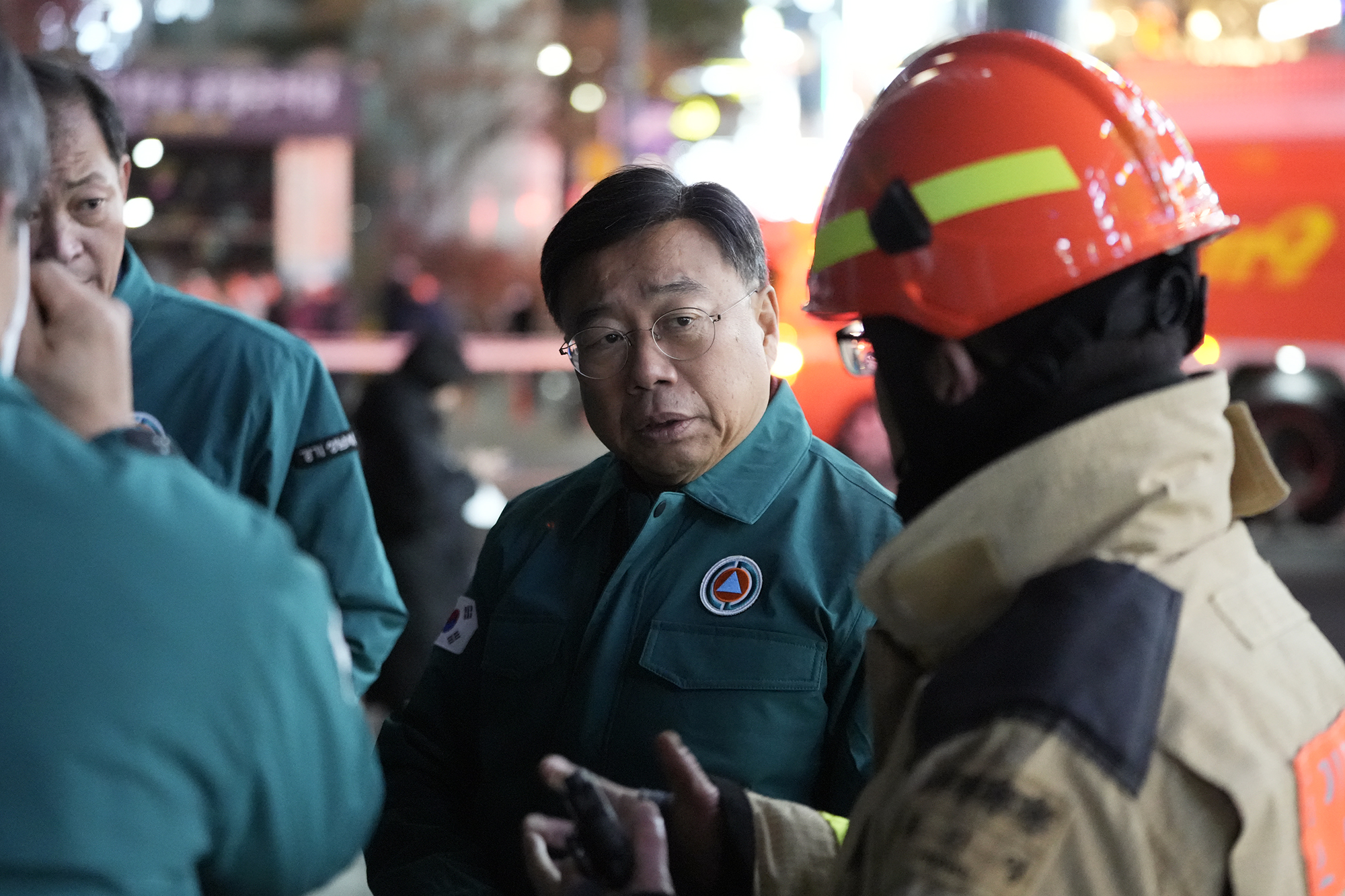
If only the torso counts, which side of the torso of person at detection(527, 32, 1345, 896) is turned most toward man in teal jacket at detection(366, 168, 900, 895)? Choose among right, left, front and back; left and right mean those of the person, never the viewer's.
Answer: front

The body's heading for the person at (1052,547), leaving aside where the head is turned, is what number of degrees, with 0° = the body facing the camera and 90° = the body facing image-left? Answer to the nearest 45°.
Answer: approximately 135°

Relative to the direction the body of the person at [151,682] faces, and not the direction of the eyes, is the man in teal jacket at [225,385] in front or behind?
in front

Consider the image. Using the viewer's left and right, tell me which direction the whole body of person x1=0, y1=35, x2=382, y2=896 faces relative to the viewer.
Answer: facing away from the viewer and to the right of the viewer

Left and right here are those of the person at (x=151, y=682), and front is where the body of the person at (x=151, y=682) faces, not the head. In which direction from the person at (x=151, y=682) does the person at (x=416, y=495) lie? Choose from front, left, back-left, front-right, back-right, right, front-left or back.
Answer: front-left

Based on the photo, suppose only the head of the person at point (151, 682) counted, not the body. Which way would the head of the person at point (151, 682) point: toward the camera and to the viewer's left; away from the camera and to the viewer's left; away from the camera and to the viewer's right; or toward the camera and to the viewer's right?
away from the camera and to the viewer's right

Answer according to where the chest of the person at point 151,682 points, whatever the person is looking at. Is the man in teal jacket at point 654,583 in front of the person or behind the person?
in front

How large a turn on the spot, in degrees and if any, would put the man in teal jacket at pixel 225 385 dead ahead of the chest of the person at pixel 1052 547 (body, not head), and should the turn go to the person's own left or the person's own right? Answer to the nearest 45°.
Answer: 0° — they already face them

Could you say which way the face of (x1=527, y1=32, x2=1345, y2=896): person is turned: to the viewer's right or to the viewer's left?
to the viewer's left

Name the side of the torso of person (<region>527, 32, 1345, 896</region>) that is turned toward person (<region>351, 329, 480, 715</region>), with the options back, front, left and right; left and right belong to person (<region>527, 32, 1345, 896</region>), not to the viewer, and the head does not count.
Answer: front
